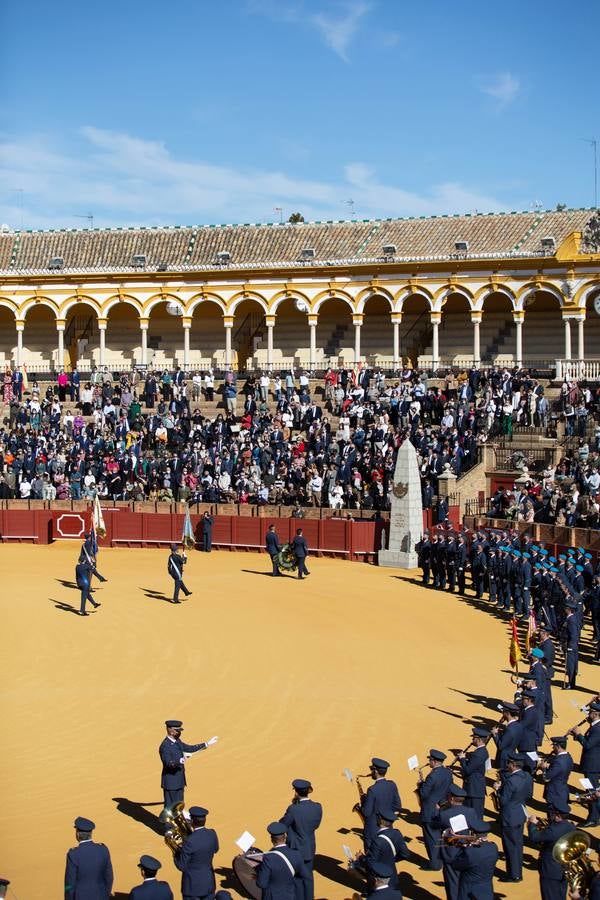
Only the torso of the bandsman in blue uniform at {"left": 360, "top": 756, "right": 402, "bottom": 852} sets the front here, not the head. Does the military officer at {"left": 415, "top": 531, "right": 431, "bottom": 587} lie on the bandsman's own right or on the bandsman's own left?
on the bandsman's own right

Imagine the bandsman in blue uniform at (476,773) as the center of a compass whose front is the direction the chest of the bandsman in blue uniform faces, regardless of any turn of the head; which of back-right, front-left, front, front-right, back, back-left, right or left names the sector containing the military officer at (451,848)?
left

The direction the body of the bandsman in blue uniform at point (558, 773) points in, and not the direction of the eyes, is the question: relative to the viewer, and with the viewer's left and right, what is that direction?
facing away from the viewer and to the left of the viewer

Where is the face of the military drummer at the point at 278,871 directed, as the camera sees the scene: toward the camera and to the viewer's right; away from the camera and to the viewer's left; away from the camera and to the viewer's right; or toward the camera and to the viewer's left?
away from the camera and to the viewer's left

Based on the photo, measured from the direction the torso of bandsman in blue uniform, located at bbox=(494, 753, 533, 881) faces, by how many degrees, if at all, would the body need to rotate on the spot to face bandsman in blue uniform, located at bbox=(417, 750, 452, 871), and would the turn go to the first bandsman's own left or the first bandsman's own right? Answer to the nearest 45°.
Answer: approximately 45° to the first bandsman's own left

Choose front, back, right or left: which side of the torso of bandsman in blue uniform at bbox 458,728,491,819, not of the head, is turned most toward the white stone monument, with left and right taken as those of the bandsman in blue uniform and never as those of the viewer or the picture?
right

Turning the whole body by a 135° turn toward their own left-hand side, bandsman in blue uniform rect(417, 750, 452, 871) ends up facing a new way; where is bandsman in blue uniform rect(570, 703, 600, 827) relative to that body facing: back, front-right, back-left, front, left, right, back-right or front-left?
back-left

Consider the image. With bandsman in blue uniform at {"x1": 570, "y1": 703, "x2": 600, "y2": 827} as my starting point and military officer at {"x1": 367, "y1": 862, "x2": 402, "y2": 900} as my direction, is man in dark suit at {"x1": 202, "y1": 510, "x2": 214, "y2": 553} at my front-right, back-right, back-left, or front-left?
back-right

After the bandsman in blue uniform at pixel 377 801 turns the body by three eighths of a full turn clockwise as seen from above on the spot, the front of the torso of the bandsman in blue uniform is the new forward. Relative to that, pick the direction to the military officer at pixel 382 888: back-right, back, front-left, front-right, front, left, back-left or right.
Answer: right

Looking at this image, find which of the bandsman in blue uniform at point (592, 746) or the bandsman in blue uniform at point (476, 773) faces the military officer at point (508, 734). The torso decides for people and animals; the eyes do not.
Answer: the bandsman in blue uniform at point (592, 746)

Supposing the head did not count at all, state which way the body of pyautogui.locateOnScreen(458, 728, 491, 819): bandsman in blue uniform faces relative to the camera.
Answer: to the viewer's left
